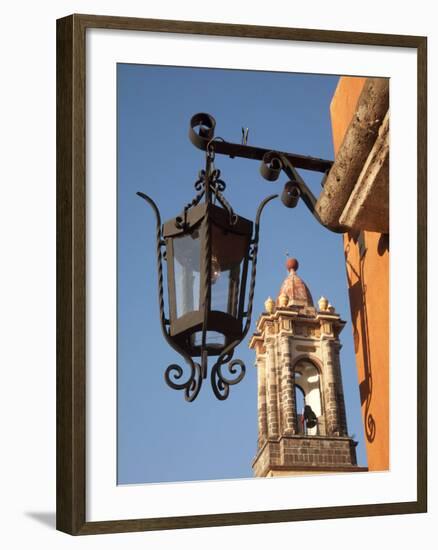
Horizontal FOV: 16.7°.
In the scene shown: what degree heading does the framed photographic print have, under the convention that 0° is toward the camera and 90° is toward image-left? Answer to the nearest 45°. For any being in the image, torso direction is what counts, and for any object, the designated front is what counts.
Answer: approximately 315°
